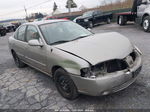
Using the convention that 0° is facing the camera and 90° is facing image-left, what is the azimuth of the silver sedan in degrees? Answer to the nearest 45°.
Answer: approximately 315°

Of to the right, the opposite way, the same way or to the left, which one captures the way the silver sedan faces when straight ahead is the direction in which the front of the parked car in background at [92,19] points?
to the left

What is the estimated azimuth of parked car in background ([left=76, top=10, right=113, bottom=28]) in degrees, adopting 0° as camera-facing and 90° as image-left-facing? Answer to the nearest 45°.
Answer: approximately 45°

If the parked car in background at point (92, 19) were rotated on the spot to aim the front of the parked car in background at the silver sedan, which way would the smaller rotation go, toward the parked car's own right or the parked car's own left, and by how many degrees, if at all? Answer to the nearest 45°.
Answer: approximately 45° to the parked car's own left

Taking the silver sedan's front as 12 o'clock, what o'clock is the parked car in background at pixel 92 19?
The parked car in background is roughly at 8 o'clock from the silver sedan.
